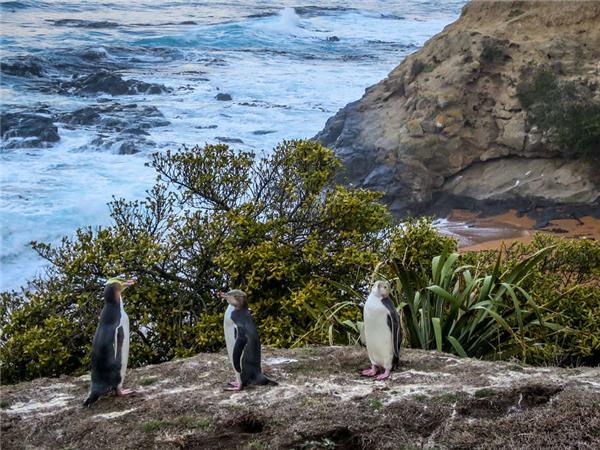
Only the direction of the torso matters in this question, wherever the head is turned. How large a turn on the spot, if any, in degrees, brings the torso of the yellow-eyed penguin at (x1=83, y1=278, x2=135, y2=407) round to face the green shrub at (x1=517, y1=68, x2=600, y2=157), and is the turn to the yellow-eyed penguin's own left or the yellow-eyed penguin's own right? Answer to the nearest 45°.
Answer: approximately 45° to the yellow-eyed penguin's own left

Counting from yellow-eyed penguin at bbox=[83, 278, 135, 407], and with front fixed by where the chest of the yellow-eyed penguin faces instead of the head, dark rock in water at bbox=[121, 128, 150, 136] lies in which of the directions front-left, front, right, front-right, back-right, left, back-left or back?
left

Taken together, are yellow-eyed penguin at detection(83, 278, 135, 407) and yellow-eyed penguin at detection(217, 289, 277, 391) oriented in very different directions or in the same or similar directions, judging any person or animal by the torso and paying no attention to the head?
very different directions

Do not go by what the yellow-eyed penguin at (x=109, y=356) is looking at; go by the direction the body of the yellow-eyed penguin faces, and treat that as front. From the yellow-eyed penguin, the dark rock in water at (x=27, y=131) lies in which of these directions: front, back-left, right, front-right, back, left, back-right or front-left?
left

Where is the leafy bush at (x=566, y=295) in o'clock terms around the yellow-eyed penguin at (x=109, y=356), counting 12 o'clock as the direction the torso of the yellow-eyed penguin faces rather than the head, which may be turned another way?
The leafy bush is roughly at 11 o'clock from the yellow-eyed penguin.

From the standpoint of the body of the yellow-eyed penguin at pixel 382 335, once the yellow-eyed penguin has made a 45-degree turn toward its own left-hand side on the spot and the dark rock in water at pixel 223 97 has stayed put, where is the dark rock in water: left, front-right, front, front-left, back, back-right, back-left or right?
back

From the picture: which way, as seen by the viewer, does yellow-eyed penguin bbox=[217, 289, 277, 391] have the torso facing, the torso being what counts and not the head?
to the viewer's left

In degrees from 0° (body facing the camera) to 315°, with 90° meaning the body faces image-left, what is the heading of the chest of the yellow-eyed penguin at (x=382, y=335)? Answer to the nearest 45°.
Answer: approximately 45°

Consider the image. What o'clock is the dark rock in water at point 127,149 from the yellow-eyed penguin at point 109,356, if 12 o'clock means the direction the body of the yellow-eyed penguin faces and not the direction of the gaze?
The dark rock in water is roughly at 9 o'clock from the yellow-eyed penguin.

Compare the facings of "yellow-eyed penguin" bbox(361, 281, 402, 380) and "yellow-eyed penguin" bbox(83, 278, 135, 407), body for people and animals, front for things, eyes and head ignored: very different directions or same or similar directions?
very different directions

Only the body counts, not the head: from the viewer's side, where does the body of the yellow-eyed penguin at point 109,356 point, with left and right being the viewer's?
facing to the right of the viewer

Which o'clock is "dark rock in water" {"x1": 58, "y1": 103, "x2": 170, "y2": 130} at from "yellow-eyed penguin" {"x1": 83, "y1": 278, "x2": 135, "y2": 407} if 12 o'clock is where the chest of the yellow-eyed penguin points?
The dark rock in water is roughly at 9 o'clock from the yellow-eyed penguin.

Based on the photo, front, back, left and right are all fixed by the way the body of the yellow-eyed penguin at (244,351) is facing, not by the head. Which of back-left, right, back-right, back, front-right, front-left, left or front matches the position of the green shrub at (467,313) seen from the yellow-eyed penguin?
back-right

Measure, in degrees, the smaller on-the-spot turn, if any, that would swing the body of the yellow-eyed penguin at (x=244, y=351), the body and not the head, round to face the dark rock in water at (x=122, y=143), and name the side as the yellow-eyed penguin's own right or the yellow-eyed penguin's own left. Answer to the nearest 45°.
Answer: approximately 90° to the yellow-eyed penguin's own right

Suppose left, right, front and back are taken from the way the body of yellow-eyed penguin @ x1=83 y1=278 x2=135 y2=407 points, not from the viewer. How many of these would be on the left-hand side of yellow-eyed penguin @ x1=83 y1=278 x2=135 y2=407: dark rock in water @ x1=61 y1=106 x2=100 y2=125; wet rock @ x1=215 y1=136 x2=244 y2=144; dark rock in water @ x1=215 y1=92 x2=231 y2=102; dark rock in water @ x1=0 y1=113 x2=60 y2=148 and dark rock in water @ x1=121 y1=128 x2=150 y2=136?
5

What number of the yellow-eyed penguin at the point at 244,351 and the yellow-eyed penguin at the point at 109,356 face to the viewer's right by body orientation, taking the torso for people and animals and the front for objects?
1

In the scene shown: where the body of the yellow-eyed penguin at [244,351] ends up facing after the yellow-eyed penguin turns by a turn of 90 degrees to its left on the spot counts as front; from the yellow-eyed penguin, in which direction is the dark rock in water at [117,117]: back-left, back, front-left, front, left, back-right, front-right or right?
back
